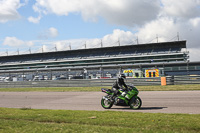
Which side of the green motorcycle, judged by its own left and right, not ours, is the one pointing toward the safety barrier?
left

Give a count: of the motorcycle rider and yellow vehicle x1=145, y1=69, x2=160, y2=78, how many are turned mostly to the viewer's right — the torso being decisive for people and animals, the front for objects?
1

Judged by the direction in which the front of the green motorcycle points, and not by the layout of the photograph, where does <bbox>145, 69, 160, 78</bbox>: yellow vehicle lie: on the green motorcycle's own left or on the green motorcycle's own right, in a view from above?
on the green motorcycle's own left

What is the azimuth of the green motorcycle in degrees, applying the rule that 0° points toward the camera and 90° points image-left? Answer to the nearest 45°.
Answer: approximately 270°

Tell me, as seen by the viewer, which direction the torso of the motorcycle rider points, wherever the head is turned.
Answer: to the viewer's right

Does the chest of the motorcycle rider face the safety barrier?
no
